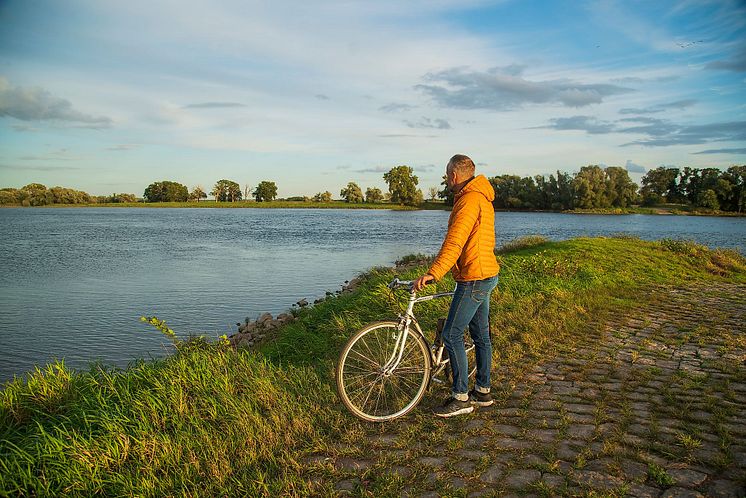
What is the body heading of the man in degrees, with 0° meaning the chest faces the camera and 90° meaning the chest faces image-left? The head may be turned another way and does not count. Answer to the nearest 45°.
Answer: approximately 90°

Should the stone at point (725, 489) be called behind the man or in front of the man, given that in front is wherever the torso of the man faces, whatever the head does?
behind

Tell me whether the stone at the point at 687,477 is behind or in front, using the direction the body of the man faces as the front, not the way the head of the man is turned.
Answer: behind

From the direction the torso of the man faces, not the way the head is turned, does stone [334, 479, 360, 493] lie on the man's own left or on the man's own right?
on the man's own left

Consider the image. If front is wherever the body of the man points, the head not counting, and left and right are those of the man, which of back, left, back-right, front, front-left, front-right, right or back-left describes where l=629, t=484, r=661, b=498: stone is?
back-left

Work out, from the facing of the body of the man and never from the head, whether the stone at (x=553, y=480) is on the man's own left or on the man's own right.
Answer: on the man's own left

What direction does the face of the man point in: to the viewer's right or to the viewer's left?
to the viewer's left
